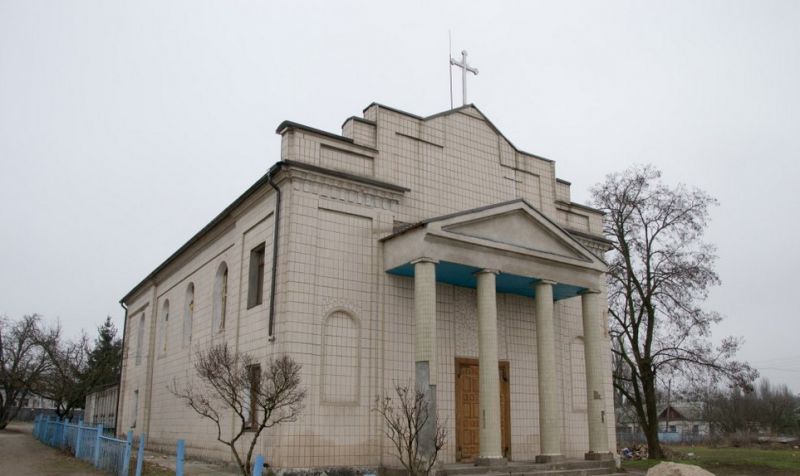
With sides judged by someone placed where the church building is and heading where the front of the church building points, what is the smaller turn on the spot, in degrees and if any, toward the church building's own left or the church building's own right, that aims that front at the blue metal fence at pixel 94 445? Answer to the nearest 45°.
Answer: approximately 135° to the church building's own right

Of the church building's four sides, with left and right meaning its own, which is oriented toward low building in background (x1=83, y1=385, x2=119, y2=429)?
back

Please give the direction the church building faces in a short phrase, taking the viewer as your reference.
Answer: facing the viewer and to the right of the viewer

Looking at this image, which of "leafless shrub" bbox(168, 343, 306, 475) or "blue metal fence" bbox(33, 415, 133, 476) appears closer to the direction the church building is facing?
the leafless shrub

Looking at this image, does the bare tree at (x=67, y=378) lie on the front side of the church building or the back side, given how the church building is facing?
on the back side
